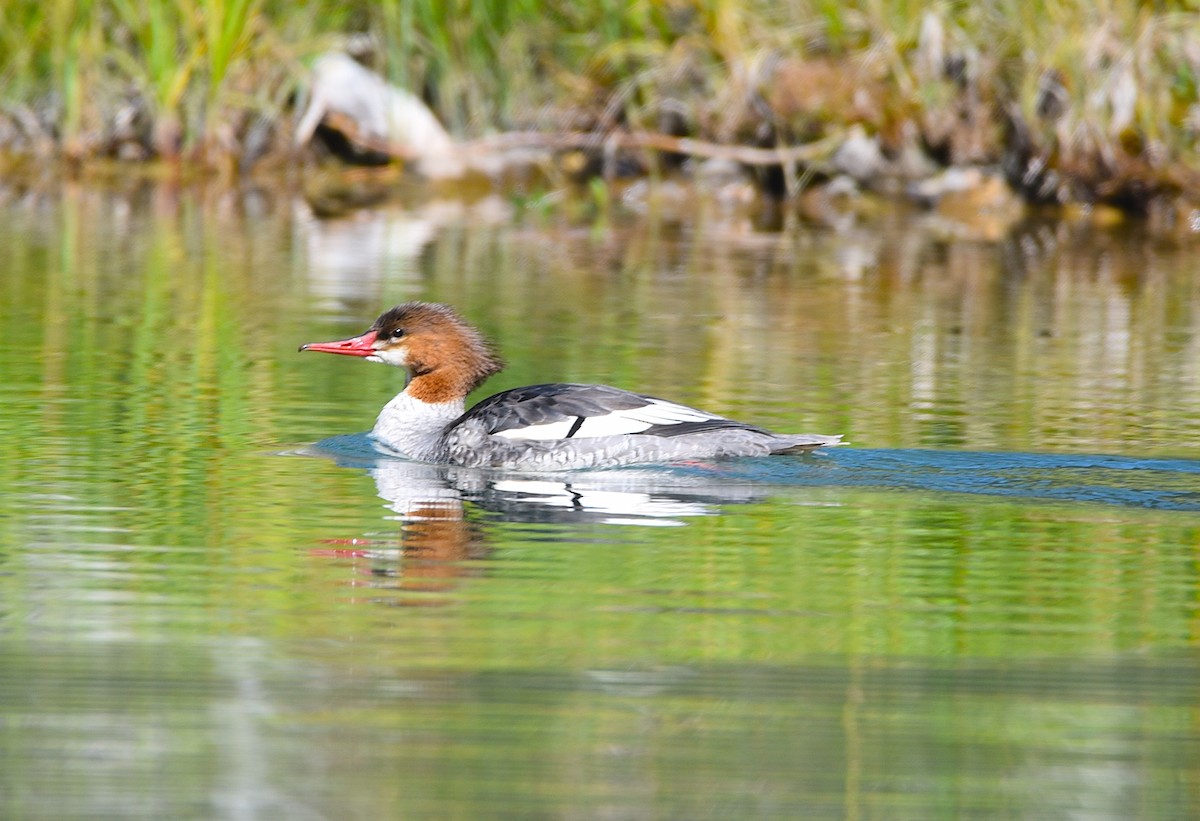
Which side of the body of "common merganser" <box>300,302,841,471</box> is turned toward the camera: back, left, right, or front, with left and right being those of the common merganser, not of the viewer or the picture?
left
